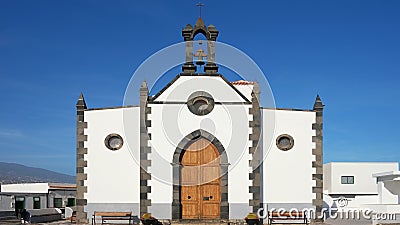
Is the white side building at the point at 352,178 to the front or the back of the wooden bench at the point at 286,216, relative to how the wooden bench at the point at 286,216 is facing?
to the back

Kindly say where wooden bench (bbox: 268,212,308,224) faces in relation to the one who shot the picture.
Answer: facing the viewer

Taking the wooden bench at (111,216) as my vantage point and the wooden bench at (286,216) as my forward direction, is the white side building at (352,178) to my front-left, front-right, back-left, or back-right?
front-left

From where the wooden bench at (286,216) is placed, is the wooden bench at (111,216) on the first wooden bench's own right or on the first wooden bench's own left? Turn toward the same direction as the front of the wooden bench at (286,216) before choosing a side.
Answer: on the first wooden bench's own right
